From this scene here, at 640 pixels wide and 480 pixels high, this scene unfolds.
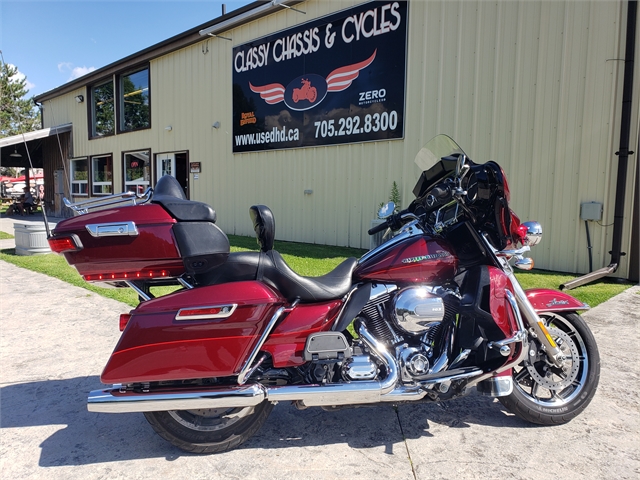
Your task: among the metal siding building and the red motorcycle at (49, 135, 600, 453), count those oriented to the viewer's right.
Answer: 1

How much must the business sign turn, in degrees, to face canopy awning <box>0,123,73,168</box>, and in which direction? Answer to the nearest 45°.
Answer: approximately 90° to its right

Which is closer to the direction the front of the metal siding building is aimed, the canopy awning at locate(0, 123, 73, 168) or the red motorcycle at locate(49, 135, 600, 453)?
the red motorcycle

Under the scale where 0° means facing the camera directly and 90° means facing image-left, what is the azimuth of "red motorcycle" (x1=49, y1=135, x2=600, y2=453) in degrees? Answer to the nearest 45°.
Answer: approximately 270°

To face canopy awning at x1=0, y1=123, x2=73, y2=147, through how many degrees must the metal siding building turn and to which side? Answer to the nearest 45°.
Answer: approximately 90° to its right

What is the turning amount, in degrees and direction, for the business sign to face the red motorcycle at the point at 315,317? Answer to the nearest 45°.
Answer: approximately 45° to its left

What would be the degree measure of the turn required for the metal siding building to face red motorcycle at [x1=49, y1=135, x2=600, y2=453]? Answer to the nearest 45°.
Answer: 0° — it already faces it

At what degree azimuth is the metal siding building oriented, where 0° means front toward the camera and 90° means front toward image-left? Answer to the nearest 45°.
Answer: approximately 45°

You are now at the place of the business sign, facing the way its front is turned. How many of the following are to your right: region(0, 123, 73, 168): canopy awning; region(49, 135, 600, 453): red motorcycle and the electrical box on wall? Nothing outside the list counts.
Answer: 1

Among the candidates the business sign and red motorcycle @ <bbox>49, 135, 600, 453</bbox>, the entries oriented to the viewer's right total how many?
1

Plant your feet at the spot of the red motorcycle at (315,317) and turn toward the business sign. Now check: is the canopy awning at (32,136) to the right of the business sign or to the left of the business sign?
left

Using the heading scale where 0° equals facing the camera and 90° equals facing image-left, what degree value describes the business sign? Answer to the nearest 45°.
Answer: approximately 45°

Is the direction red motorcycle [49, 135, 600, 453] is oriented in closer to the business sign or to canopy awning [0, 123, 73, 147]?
the business sign

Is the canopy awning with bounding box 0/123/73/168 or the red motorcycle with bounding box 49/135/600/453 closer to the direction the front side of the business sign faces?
the red motorcycle

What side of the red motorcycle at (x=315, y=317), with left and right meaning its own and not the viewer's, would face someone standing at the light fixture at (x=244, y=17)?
left

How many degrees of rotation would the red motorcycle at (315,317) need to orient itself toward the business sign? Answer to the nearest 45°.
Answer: approximately 90° to its left

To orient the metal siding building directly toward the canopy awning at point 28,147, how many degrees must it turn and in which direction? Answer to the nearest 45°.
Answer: approximately 90° to its right
